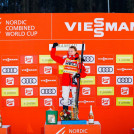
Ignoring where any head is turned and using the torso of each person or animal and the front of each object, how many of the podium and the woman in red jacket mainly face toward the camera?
2

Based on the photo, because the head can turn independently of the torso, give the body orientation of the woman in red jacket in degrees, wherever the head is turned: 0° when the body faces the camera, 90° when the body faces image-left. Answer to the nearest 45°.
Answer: approximately 0°

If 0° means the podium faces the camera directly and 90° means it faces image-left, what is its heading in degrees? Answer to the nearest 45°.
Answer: approximately 0°
